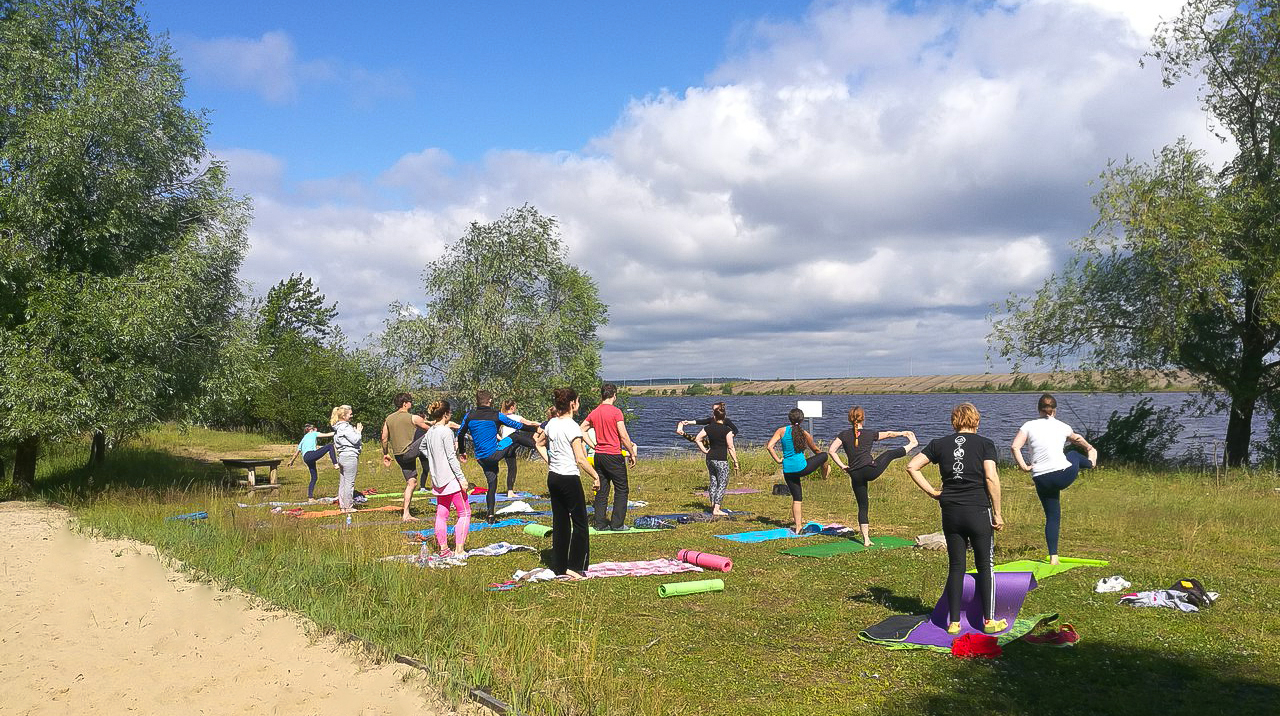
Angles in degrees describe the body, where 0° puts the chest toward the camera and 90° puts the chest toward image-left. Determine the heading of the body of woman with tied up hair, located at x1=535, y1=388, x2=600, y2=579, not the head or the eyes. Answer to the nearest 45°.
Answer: approximately 225°

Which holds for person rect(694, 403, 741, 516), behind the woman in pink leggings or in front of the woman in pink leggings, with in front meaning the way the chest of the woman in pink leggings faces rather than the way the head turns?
in front

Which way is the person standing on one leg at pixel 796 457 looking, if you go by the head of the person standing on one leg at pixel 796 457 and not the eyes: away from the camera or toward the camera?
away from the camera

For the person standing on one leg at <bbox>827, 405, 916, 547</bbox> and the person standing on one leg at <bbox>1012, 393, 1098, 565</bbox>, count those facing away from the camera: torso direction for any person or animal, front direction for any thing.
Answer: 2

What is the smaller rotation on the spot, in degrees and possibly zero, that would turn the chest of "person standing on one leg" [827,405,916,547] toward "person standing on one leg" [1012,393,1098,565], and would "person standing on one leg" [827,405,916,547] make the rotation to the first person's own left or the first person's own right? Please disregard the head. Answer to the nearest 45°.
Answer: approximately 135° to the first person's own right

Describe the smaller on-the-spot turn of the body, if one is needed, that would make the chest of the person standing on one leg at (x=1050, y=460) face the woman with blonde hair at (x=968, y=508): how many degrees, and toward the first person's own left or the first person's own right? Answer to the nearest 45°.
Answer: approximately 180°

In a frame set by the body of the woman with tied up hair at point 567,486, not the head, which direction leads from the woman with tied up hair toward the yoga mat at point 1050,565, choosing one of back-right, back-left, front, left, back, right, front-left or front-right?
front-right

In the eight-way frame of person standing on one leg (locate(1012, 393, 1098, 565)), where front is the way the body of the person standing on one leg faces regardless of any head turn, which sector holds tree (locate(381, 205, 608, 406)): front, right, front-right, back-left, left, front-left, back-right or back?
front-left

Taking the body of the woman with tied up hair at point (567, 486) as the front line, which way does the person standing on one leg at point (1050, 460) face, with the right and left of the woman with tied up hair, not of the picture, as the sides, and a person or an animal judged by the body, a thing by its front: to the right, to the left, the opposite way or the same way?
the same way

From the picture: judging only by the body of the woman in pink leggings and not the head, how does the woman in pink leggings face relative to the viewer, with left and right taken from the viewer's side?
facing away from the viewer and to the right of the viewer

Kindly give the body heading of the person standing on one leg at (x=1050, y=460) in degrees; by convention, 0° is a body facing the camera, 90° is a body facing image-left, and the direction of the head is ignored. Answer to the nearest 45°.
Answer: approximately 180°

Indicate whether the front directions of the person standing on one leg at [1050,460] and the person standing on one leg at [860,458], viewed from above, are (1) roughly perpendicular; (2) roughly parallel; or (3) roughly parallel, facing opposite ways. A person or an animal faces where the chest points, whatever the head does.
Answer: roughly parallel

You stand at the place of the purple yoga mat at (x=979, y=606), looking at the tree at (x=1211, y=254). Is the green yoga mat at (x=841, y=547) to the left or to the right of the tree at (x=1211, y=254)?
left

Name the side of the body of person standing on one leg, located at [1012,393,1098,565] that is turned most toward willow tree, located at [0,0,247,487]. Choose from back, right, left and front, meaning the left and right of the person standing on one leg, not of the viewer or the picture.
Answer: left

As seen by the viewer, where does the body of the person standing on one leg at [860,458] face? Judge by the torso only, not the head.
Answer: away from the camera

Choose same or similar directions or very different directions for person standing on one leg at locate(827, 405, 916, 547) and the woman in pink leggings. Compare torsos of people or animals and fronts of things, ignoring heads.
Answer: same or similar directions

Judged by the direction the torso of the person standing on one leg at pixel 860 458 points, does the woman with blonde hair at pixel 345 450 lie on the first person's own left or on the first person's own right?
on the first person's own left

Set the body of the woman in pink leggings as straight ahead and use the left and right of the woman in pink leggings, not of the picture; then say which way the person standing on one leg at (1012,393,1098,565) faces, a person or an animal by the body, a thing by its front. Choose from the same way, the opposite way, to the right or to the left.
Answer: the same way

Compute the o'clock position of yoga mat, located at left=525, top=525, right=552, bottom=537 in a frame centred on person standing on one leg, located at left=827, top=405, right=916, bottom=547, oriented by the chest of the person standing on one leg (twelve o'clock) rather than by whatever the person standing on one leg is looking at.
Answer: The yoga mat is roughly at 9 o'clock from the person standing on one leg.
